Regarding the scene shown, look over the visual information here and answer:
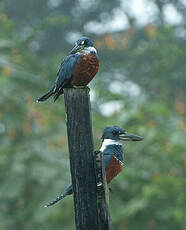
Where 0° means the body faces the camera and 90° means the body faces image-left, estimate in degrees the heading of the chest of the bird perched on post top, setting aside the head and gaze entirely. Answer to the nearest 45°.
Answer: approximately 315°

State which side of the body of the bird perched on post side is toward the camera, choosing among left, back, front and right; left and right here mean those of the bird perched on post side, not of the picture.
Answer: right
